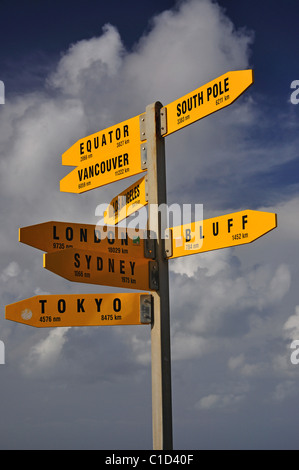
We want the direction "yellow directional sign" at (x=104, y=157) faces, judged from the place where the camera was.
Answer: facing the viewer and to the left of the viewer
